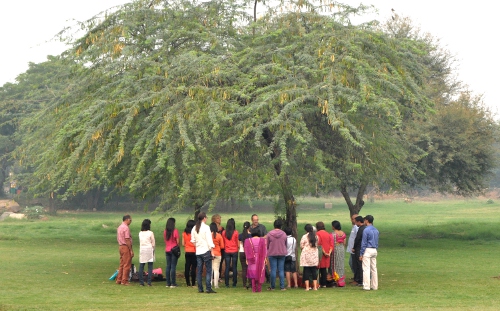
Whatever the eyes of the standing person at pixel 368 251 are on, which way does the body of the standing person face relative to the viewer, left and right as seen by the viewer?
facing away from the viewer and to the left of the viewer

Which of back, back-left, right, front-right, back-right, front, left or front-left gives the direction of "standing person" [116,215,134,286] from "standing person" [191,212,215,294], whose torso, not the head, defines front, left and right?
left

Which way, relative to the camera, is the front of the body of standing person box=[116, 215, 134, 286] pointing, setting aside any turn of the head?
to the viewer's right

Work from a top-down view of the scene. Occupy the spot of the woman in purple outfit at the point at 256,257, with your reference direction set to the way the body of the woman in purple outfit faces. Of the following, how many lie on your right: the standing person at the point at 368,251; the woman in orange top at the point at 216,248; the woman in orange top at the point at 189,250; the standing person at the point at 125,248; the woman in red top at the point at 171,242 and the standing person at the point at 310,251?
2

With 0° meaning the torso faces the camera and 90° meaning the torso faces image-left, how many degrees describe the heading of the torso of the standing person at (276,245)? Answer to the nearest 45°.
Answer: approximately 180°

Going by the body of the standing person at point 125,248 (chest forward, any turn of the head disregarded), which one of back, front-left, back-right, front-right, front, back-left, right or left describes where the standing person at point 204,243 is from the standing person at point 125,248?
front-right

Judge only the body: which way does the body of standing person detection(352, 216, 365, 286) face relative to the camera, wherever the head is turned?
to the viewer's left

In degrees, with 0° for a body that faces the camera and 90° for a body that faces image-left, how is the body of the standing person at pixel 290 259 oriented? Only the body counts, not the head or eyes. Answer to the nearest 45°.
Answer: approximately 180°

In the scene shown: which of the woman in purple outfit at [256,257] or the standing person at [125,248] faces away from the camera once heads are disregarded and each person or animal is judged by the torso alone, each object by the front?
the woman in purple outfit

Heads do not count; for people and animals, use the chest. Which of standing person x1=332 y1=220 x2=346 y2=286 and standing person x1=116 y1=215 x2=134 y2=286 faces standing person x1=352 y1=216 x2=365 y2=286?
standing person x1=116 y1=215 x2=134 y2=286

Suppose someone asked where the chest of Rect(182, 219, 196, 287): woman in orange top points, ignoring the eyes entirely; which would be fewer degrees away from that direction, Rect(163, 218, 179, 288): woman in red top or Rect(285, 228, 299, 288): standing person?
the standing person

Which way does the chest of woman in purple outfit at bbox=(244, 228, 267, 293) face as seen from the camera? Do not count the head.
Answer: away from the camera

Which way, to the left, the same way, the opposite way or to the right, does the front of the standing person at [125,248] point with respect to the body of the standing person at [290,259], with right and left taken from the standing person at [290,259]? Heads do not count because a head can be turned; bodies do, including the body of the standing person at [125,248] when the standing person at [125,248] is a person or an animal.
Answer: to the right

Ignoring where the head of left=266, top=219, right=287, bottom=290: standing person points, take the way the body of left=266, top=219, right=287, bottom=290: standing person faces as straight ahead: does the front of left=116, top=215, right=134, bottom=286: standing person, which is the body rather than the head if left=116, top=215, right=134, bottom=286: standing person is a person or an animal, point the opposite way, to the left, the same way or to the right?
to the right

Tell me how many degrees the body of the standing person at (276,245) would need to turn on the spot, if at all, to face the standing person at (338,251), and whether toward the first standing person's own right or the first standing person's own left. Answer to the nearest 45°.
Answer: approximately 45° to the first standing person's own right
